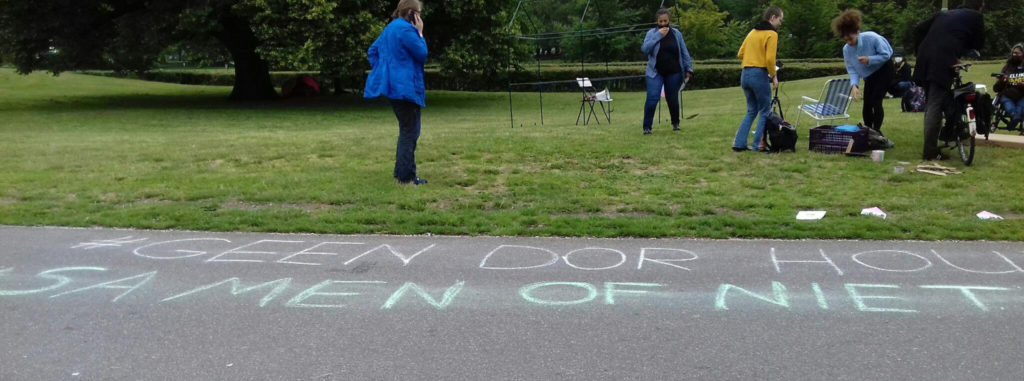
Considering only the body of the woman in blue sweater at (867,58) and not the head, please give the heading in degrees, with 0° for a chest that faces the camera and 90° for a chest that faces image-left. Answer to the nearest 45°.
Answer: approximately 45°

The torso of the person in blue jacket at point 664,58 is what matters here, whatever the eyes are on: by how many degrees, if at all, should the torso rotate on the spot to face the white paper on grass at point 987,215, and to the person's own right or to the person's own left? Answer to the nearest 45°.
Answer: approximately 45° to the person's own left

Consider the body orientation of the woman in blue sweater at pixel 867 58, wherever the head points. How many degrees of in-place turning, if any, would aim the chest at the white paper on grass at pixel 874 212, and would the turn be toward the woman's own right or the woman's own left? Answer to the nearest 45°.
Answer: approximately 45° to the woman's own left

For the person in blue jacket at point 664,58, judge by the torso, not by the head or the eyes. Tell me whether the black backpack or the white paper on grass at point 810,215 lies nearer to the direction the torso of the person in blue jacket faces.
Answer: the white paper on grass

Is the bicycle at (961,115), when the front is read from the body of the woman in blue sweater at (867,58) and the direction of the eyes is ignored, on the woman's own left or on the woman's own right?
on the woman's own left

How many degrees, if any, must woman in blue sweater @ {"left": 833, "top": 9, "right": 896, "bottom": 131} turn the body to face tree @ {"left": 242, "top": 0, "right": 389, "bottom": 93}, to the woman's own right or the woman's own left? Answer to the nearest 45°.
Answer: approximately 90° to the woman's own right

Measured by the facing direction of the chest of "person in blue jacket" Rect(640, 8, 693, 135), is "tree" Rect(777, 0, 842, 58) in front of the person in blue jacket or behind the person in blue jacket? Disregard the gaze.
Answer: behind

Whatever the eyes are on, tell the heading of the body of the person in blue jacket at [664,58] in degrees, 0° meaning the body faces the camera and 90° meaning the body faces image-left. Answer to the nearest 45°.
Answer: approximately 0°

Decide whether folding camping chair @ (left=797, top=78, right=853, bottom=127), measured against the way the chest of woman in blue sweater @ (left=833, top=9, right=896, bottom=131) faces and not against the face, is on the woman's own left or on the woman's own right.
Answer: on the woman's own right

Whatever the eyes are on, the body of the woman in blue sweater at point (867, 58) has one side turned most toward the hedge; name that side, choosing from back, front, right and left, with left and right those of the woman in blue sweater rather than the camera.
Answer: right

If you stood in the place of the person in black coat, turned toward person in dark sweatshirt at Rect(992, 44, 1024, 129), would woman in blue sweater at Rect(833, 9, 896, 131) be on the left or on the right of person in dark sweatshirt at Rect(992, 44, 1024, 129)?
left

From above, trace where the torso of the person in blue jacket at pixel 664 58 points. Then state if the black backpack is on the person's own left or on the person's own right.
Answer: on the person's own left
